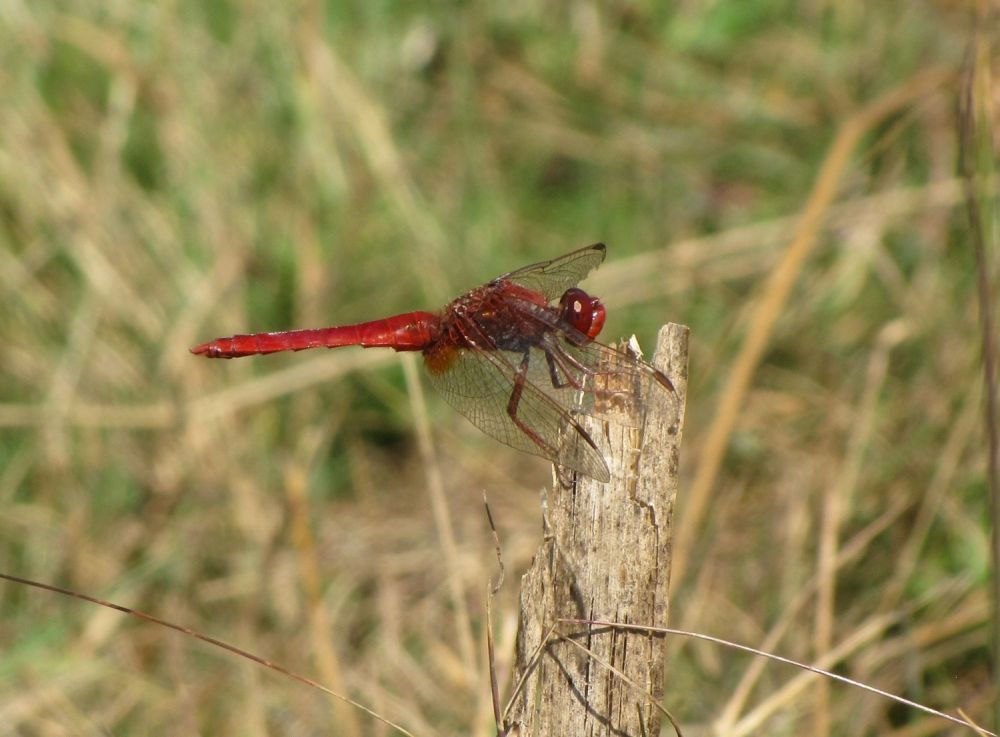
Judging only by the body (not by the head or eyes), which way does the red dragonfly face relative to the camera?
to the viewer's right
